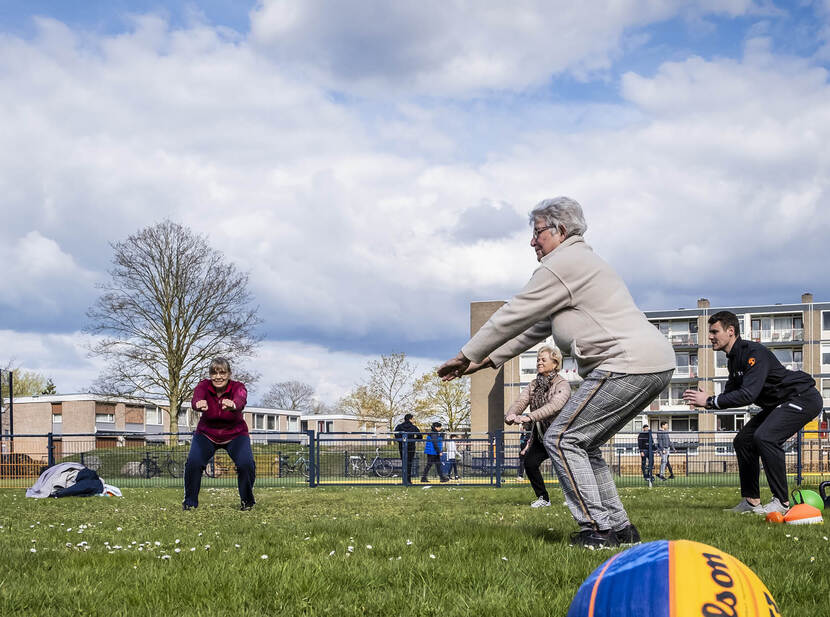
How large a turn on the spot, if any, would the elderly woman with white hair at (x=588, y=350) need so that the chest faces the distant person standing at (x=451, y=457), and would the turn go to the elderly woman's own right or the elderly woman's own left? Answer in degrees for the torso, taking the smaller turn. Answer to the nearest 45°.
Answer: approximately 90° to the elderly woman's own right

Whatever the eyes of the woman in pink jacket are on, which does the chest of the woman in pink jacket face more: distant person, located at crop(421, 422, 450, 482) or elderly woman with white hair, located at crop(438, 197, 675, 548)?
the elderly woman with white hair

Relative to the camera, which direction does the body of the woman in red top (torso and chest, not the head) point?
toward the camera

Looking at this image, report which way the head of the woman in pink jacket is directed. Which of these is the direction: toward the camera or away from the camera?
toward the camera

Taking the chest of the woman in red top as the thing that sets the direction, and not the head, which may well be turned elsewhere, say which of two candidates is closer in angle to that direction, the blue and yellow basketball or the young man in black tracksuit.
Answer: the blue and yellow basketball

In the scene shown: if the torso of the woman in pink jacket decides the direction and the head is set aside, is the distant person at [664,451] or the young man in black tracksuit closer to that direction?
the young man in black tracksuit

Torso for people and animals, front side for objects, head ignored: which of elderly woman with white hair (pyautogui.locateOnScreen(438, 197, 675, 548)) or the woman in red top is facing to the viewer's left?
the elderly woman with white hair

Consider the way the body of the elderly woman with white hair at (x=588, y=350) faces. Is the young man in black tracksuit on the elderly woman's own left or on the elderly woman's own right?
on the elderly woman's own right

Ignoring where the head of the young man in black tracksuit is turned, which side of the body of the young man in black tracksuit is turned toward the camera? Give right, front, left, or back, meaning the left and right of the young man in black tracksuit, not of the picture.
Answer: left

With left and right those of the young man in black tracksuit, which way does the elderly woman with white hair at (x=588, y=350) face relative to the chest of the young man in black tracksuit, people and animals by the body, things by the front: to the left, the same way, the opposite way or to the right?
the same way

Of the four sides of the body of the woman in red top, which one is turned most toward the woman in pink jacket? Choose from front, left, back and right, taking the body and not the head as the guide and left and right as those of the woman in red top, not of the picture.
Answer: left

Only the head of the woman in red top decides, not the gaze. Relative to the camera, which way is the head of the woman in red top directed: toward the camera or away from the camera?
toward the camera

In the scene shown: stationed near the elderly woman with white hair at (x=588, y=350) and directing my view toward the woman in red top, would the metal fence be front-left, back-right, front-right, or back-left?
front-right

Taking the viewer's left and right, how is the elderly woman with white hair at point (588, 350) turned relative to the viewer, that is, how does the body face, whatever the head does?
facing to the left of the viewer

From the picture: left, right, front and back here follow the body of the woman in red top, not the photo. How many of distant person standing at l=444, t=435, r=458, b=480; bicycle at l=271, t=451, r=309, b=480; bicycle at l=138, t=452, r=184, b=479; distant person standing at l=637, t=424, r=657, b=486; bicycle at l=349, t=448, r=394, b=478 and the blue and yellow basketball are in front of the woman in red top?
1
